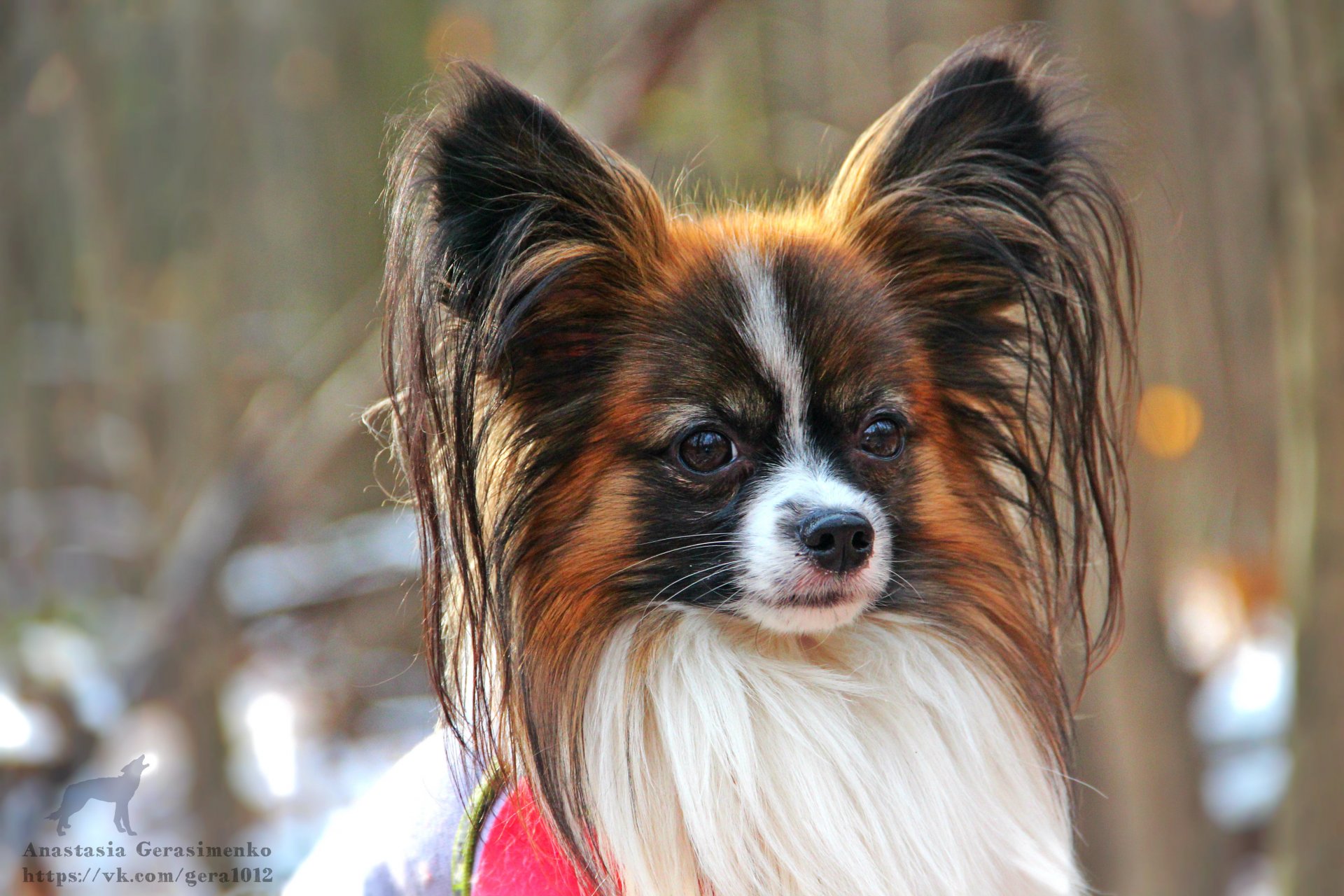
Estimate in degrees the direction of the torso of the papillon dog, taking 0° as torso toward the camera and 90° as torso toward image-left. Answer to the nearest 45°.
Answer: approximately 315°

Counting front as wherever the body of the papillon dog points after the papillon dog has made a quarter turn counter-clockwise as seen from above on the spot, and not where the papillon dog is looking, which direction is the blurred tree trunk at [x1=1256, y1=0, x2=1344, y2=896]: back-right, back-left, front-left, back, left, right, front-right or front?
front
